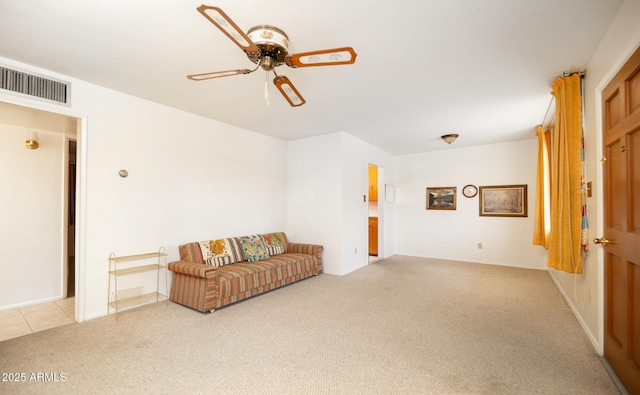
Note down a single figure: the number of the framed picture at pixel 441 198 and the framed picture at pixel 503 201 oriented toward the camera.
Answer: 2

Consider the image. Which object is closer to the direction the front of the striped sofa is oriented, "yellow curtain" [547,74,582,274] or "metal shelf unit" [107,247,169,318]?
the yellow curtain

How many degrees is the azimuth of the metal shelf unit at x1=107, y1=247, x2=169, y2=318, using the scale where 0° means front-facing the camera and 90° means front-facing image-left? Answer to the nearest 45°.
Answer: approximately 315°

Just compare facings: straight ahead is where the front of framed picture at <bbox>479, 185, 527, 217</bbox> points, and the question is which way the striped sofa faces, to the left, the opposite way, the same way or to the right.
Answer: to the left

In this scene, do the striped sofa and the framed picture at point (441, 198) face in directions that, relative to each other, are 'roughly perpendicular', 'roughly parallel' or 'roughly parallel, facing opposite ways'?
roughly perpendicular

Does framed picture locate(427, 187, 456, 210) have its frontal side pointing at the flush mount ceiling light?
yes

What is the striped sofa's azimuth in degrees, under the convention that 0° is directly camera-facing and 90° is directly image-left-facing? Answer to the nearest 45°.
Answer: approximately 315°
